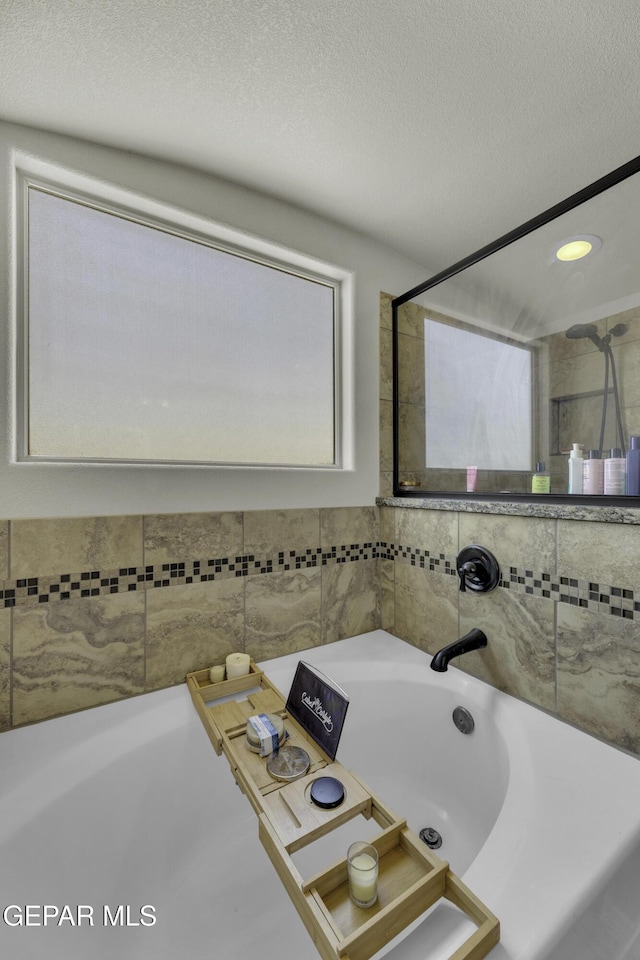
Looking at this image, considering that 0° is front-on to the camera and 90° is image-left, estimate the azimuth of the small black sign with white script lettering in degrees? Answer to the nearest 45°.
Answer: approximately 45°
